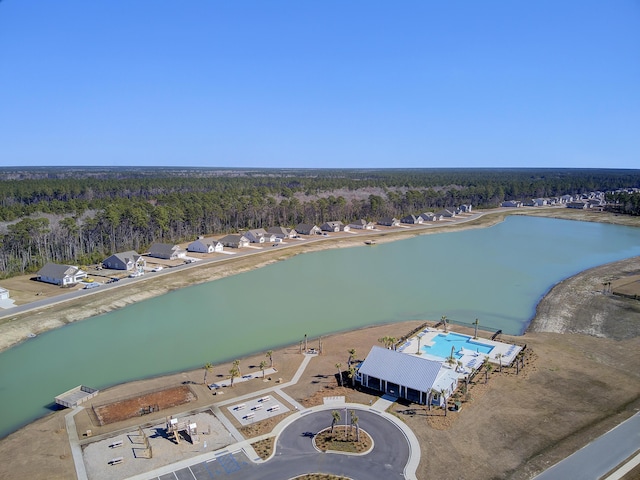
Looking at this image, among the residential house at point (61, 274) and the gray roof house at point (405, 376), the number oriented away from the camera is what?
0

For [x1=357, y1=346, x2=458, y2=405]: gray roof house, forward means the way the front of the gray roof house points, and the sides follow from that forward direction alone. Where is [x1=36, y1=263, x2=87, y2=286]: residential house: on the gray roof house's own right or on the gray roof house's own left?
on the gray roof house's own right

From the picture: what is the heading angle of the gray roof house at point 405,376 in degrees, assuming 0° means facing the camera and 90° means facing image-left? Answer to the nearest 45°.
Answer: approximately 45°

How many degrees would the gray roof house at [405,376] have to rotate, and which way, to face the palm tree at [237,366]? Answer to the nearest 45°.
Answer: approximately 45° to its right

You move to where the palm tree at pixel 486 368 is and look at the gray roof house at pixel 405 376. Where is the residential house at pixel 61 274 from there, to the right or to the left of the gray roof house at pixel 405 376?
right

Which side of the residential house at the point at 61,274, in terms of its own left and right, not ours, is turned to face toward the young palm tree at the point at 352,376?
front

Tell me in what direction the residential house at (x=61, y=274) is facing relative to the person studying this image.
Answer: facing the viewer and to the right of the viewer

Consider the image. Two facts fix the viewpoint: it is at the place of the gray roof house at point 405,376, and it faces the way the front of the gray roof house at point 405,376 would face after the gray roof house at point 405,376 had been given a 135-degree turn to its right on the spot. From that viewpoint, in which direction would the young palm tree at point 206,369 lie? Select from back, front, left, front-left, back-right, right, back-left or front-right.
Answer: left

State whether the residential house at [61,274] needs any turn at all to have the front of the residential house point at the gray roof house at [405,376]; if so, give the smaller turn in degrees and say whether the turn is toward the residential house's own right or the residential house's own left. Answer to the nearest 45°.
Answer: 0° — it already faces it

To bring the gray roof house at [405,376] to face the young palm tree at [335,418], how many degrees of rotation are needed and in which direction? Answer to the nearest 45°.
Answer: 0° — it already faces it

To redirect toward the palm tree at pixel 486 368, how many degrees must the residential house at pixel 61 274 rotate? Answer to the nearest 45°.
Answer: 0° — it already faces it
